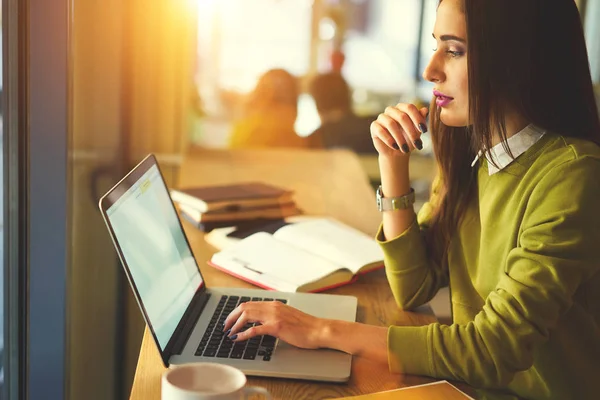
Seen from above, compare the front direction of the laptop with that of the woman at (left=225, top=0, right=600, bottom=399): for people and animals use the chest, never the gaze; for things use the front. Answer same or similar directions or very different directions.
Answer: very different directions

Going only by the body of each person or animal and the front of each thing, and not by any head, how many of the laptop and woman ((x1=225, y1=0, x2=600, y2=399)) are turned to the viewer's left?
1

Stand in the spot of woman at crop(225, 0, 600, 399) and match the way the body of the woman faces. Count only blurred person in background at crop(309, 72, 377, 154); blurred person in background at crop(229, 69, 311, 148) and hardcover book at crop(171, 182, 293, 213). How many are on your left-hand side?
0

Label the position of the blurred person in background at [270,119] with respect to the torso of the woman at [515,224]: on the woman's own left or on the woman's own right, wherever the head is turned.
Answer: on the woman's own right

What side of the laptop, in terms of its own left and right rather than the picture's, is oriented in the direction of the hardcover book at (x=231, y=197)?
left

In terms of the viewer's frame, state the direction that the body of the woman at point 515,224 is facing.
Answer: to the viewer's left

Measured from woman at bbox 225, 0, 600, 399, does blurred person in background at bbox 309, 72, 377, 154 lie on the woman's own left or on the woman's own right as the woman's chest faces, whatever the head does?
on the woman's own right

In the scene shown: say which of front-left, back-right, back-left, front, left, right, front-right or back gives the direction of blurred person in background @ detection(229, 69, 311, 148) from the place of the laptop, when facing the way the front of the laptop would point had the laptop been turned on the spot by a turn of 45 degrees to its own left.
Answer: front-left

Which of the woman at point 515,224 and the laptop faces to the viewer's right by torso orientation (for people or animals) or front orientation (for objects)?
the laptop

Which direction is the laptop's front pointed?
to the viewer's right

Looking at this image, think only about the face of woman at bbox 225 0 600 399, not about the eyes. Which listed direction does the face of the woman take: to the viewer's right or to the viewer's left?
to the viewer's left
